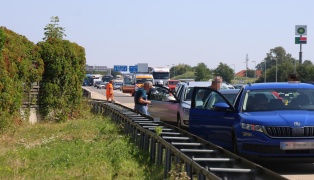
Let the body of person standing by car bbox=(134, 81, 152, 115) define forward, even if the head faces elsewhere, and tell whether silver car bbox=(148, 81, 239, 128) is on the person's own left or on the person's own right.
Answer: on the person's own left

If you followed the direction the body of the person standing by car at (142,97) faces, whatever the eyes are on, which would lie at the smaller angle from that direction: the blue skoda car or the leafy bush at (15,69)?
the blue skoda car

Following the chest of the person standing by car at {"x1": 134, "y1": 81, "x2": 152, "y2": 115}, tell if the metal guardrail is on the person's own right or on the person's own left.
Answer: on the person's own right

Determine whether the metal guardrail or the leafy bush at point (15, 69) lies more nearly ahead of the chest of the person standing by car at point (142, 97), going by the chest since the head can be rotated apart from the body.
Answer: the metal guardrail
